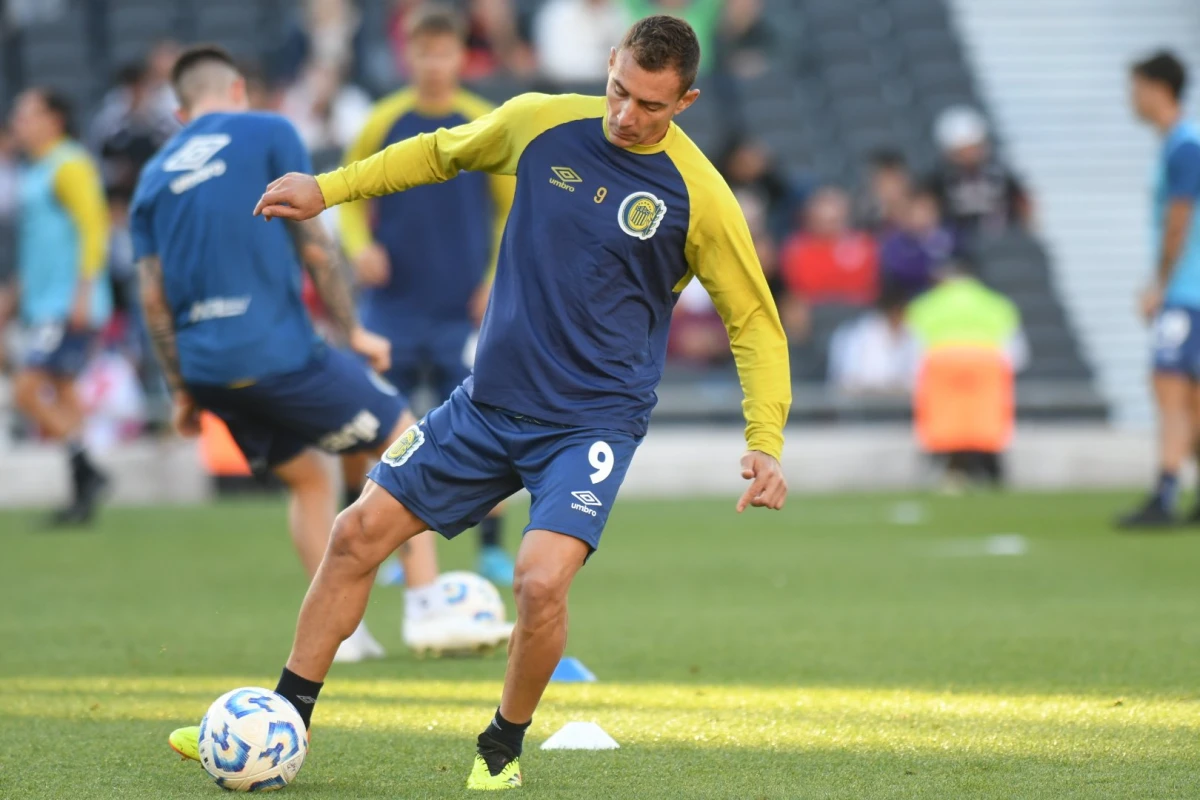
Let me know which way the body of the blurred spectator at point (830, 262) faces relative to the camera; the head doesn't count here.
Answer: toward the camera

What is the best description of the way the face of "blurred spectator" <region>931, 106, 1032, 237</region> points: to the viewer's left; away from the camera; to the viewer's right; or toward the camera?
toward the camera

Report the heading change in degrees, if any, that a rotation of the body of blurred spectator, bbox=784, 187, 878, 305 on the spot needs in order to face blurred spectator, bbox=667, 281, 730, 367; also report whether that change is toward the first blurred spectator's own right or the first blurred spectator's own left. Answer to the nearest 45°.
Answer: approximately 45° to the first blurred spectator's own right

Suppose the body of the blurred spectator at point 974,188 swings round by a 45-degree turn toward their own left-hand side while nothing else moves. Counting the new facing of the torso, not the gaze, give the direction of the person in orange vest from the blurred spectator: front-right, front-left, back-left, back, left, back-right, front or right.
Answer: front-right

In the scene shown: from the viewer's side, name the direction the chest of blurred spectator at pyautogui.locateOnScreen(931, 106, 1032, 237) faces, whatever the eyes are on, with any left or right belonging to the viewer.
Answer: facing the viewer

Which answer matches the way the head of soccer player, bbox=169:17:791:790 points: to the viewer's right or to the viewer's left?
to the viewer's left

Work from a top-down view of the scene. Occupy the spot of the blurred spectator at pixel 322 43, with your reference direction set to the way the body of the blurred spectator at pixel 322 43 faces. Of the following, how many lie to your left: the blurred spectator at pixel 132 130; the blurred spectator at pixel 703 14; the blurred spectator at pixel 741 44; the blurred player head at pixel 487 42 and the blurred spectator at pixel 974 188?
4

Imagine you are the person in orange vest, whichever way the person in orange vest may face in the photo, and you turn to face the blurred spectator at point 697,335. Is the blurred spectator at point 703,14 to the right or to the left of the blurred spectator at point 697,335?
right

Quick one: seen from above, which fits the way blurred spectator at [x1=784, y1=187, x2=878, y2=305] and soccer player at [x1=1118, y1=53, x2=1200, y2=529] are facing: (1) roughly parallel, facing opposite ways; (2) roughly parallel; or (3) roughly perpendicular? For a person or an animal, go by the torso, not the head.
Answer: roughly perpendicular

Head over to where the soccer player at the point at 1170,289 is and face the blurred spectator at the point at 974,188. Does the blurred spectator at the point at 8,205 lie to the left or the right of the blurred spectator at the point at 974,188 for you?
left

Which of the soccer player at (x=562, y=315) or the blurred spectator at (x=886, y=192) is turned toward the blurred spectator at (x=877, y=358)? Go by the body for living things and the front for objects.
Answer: the blurred spectator at (x=886, y=192)

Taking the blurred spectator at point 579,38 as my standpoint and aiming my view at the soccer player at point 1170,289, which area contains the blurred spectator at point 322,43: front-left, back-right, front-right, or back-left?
back-right

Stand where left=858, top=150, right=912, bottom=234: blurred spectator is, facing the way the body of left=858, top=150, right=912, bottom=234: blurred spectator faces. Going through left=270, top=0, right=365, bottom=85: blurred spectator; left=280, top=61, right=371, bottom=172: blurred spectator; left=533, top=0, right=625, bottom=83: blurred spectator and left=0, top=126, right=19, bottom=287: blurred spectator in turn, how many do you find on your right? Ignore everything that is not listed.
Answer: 4

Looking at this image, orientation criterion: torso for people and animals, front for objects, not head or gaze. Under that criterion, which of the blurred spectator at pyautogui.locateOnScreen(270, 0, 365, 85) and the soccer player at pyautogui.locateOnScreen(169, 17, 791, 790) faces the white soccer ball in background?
the blurred spectator

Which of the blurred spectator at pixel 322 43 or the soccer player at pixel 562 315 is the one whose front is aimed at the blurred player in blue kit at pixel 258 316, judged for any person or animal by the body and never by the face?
the blurred spectator

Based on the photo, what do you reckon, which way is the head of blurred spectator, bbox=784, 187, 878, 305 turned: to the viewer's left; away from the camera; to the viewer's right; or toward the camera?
toward the camera

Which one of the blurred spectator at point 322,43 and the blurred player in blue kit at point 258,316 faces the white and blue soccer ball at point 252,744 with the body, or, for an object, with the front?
the blurred spectator

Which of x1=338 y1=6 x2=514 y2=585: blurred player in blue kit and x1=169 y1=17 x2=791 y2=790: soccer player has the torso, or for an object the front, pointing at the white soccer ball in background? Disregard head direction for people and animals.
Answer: the blurred player in blue kit

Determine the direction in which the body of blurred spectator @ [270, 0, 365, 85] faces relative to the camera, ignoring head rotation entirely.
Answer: toward the camera

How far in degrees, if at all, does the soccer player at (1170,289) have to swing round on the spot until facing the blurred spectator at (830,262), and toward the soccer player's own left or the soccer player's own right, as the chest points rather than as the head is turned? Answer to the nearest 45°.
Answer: approximately 45° to the soccer player's own right
